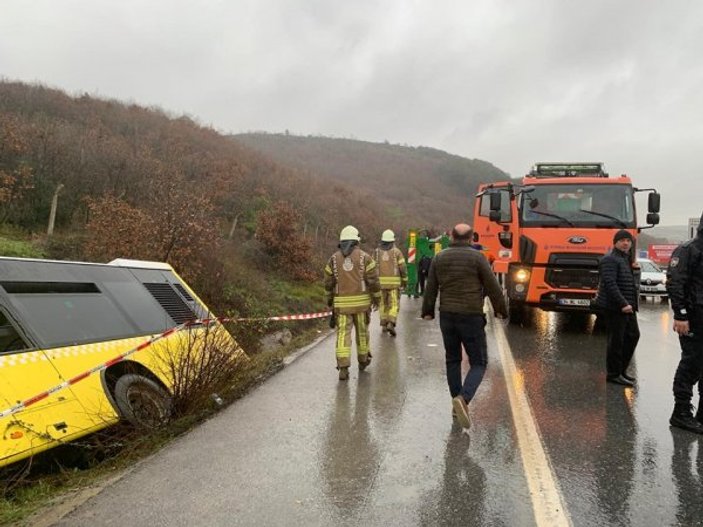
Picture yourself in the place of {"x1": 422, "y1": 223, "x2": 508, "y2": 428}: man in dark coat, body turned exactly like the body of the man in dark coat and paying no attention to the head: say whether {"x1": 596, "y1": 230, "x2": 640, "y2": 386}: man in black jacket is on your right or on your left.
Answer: on your right

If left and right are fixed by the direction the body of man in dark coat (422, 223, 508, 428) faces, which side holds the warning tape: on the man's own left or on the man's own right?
on the man's own left

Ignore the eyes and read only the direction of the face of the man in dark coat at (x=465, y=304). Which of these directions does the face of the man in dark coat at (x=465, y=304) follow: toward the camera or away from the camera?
away from the camera

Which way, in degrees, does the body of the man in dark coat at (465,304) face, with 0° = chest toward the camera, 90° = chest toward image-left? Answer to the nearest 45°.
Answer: approximately 180°

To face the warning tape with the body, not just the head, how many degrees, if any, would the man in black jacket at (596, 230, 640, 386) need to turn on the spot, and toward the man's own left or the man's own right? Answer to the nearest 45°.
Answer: approximately 90° to the man's own right

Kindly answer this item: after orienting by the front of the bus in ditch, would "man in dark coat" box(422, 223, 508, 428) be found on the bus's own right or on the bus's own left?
on the bus's own left

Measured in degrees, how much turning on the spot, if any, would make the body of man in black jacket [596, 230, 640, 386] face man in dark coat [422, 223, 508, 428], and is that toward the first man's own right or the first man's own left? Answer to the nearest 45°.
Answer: approximately 90° to the first man's own right

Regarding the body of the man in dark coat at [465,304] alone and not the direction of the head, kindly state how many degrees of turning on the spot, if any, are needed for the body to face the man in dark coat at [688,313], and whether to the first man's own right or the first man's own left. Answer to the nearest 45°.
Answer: approximately 90° to the first man's own right

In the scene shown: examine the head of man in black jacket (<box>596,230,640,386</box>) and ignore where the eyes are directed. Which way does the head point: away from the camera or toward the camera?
toward the camera

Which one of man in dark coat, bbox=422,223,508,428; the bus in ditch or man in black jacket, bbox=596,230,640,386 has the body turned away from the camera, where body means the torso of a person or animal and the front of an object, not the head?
the man in dark coat

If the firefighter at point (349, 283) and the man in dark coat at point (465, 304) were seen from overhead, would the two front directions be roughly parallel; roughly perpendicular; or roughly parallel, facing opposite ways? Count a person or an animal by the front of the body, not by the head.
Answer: roughly parallel

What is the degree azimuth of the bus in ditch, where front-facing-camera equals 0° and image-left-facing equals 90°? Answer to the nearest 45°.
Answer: approximately 45°

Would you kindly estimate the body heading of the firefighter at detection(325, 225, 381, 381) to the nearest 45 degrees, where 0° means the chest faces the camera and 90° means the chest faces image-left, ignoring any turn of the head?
approximately 180°
